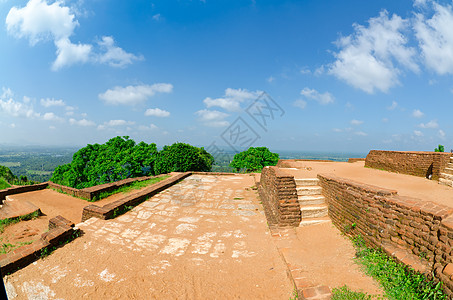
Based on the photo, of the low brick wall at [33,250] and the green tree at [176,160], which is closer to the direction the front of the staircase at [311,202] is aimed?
the low brick wall

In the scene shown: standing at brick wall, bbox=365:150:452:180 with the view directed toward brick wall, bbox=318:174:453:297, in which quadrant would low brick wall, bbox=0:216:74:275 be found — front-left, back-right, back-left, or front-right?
front-right

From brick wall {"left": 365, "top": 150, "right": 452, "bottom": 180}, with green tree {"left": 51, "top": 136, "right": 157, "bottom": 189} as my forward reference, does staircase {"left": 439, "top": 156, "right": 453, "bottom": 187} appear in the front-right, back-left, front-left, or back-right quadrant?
back-left

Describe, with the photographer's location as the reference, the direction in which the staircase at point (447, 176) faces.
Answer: facing the viewer and to the left of the viewer

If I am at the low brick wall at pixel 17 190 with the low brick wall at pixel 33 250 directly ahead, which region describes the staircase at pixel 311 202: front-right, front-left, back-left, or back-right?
front-left

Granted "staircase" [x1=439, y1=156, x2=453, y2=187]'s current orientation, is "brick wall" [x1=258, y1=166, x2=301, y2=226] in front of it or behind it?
in front

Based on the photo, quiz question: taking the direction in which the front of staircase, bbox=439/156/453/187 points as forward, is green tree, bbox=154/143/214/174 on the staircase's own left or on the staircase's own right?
on the staircase's own right

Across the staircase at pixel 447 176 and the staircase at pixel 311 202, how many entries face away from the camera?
0

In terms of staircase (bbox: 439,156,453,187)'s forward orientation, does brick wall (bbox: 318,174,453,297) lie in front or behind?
in front

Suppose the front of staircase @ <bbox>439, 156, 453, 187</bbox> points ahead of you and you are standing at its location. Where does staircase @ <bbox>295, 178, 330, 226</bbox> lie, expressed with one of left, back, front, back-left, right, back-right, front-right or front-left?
front

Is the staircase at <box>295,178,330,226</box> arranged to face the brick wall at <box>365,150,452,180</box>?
no

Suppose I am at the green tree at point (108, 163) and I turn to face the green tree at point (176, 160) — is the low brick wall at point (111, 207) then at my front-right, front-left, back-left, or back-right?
front-right
